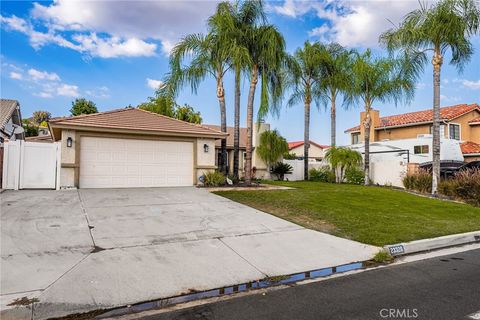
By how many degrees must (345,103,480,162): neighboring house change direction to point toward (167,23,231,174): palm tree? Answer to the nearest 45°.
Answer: approximately 90° to its right

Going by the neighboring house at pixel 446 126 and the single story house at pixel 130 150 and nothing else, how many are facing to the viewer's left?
0

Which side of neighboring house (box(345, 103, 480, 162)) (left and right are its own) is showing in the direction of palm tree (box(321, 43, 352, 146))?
right

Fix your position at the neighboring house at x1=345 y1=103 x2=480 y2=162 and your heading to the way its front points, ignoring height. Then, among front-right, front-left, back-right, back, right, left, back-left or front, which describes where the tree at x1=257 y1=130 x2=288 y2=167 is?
right

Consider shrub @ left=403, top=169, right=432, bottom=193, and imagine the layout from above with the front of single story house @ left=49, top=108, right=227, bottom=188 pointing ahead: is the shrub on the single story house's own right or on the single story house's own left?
on the single story house's own left

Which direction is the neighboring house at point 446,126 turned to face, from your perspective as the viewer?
facing the viewer and to the right of the viewer

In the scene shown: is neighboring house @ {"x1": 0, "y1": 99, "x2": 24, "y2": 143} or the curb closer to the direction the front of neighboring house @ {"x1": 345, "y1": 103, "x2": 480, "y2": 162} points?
the curb

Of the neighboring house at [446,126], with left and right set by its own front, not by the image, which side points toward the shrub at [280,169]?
right

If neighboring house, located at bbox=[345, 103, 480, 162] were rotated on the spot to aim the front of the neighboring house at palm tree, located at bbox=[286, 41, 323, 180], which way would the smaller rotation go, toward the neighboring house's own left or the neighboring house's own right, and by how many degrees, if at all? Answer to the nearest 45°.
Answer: approximately 90° to the neighboring house's own right

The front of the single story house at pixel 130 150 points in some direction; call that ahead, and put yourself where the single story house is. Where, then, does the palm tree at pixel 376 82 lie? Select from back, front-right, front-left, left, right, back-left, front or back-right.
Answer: left

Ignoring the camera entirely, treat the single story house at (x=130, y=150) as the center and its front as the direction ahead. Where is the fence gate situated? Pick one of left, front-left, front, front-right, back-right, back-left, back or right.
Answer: right

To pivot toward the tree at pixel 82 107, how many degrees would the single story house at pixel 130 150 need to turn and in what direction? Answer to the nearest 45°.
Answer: approximately 180°

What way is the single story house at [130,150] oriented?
toward the camera

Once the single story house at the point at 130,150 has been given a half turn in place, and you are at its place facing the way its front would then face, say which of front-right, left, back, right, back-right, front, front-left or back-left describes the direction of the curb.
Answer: back-right

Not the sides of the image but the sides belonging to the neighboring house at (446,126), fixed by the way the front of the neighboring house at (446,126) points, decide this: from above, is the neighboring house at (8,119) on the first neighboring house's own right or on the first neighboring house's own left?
on the first neighboring house's own right
